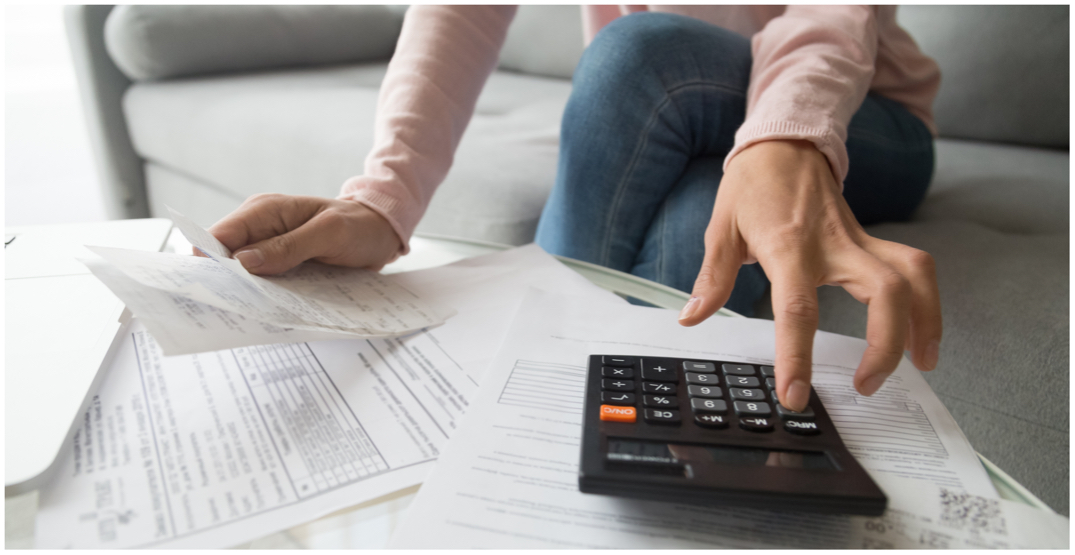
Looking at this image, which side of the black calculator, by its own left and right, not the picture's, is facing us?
back

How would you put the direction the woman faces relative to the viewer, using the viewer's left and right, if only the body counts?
facing the viewer and to the left of the viewer

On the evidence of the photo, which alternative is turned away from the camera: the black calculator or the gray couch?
the black calculator

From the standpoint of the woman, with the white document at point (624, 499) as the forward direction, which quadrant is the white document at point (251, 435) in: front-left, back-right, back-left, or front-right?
front-right

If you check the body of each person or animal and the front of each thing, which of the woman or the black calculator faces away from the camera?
the black calculator

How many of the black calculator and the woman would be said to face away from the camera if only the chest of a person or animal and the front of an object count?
1

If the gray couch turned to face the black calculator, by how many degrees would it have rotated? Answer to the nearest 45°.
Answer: approximately 45° to its left

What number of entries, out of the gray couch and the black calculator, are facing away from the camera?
1
